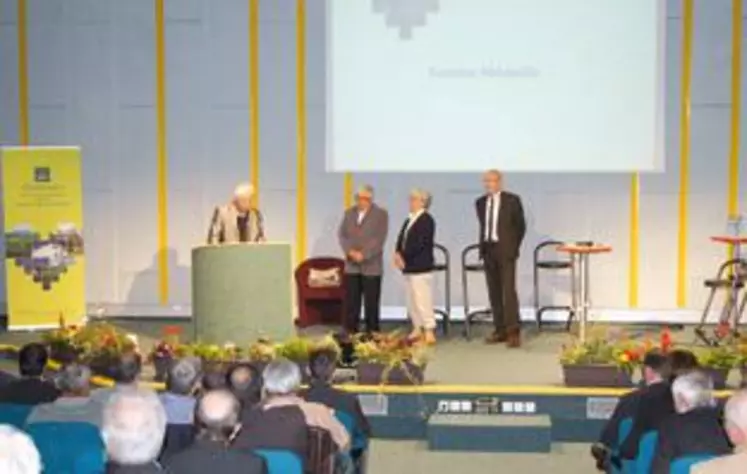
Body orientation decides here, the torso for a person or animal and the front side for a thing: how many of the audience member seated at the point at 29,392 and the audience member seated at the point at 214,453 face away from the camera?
2

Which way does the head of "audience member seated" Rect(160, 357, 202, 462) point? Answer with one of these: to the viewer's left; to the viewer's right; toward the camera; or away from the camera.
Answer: away from the camera

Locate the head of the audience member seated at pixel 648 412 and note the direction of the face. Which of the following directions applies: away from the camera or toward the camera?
away from the camera

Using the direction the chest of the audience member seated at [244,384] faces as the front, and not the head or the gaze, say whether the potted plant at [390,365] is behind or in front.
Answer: in front

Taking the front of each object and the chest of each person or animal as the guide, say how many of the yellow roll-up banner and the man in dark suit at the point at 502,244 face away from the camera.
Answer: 0

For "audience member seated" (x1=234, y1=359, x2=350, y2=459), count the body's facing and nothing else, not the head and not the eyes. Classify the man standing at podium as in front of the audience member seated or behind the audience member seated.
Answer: in front

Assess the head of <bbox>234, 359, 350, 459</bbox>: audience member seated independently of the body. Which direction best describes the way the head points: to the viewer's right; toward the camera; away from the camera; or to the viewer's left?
away from the camera

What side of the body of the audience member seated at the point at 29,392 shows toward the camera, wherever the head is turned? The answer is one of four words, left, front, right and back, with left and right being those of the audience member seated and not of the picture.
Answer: back

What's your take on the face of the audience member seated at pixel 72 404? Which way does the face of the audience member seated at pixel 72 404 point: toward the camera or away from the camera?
away from the camera

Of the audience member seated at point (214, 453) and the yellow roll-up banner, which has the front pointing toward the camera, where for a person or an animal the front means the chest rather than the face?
the yellow roll-up banner

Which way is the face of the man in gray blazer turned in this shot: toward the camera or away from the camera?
toward the camera

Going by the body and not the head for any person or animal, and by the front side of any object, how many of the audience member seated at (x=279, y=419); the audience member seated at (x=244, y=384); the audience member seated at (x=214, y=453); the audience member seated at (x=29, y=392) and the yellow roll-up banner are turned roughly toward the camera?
1

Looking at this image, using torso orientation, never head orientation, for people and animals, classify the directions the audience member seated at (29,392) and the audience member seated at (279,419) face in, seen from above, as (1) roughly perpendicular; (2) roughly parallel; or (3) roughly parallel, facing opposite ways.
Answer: roughly parallel

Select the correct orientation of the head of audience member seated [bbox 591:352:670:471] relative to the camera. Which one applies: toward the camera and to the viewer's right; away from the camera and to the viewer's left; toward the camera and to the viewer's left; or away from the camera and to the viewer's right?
away from the camera and to the viewer's left

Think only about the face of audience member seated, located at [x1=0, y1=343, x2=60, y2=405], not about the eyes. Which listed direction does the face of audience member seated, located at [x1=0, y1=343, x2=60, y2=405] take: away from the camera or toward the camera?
away from the camera

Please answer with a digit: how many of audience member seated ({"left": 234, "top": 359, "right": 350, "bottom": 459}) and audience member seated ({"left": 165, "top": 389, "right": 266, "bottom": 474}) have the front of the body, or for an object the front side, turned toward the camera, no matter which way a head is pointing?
0

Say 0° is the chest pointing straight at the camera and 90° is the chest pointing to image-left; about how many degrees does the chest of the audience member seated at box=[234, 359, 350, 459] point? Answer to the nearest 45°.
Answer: approximately 180°

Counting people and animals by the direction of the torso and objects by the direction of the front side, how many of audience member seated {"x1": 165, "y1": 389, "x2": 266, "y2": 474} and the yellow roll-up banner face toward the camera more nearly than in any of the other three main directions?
1

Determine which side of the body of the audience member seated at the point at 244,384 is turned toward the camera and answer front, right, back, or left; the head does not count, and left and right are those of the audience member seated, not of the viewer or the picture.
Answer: back
